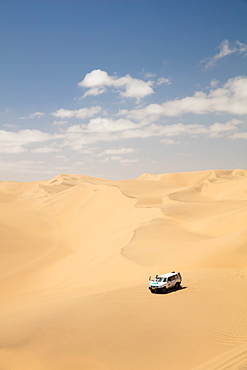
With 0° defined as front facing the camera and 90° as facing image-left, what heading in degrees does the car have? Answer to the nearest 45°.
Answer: approximately 45°
